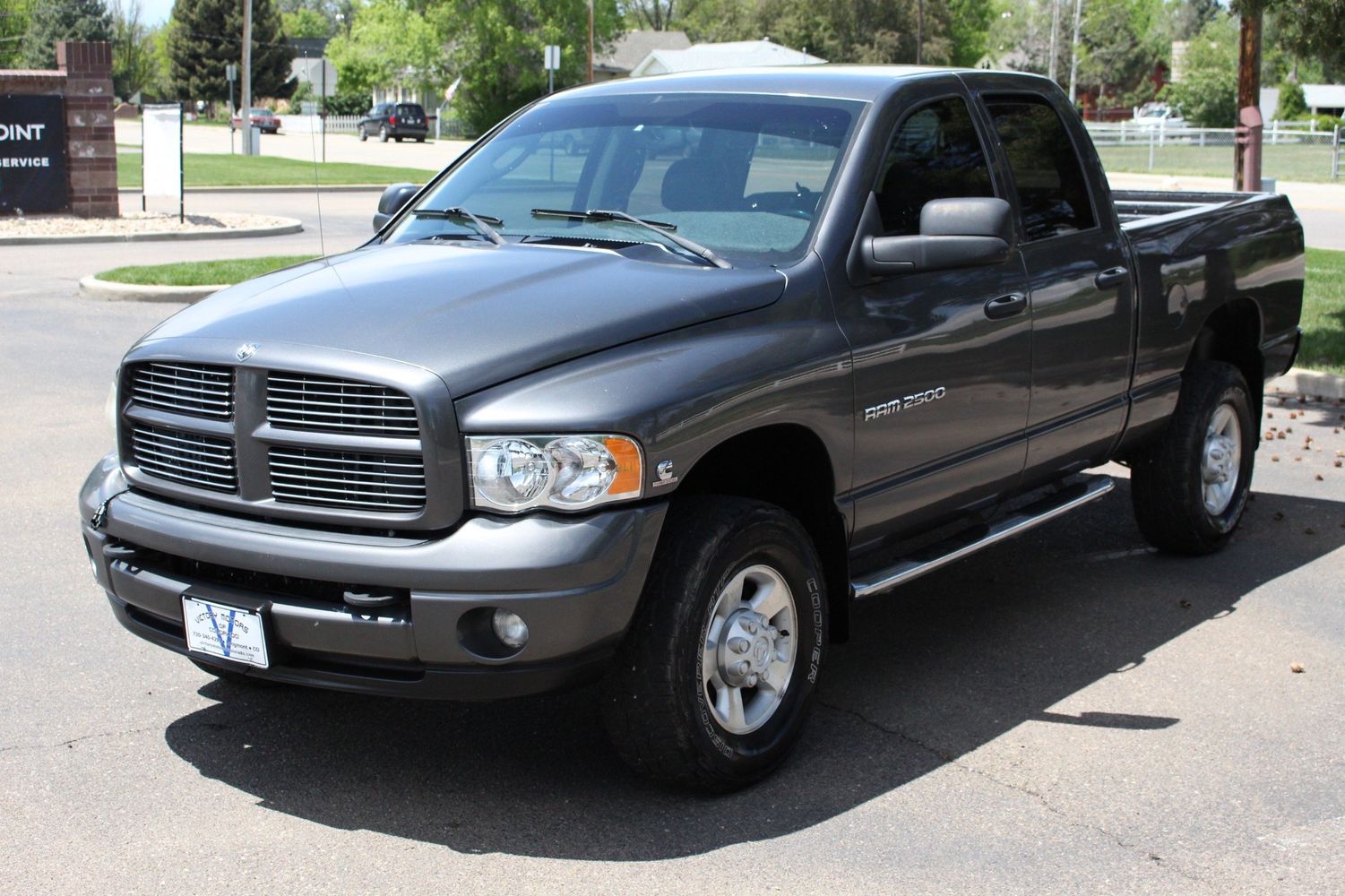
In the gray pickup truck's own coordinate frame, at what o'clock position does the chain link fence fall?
The chain link fence is roughly at 5 o'clock from the gray pickup truck.

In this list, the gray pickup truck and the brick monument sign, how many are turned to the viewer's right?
0

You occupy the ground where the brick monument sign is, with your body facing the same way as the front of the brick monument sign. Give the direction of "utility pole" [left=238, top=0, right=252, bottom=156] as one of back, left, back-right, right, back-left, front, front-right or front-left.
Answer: back

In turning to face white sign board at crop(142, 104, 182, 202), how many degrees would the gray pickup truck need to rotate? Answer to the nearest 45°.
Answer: approximately 135° to its right

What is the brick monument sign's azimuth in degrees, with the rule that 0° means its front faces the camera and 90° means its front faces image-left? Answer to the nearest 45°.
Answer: approximately 0°

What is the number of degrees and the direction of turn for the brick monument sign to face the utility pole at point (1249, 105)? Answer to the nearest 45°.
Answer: approximately 45° to its left

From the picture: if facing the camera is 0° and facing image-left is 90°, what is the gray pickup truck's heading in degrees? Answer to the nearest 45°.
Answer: approximately 45°

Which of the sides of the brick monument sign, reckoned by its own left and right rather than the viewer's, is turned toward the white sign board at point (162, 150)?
left

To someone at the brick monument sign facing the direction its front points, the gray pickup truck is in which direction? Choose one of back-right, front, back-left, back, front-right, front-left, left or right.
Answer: front
